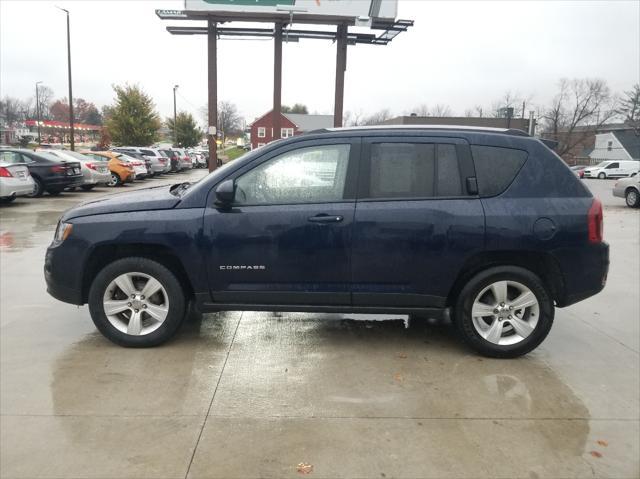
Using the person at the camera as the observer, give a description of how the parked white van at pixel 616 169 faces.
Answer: facing the viewer and to the left of the viewer

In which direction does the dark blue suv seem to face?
to the viewer's left

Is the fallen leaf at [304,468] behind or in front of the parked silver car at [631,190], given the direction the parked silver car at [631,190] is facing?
in front

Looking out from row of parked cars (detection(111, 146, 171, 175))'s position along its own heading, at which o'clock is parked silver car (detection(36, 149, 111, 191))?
The parked silver car is roughly at 8 o'clock from the row of parked cars.

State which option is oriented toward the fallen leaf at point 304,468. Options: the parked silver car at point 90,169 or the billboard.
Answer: the billboard

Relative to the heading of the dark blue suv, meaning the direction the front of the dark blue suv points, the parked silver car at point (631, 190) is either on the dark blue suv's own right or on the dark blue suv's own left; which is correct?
on the dark blue suv's own right

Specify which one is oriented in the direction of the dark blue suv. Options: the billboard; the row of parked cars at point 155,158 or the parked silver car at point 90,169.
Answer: the billboard

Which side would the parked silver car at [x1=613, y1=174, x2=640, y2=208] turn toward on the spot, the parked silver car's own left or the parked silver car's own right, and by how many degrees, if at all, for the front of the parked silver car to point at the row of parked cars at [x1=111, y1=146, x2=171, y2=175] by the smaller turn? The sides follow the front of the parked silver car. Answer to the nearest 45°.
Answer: approximately 45° to the parked silver car's own right

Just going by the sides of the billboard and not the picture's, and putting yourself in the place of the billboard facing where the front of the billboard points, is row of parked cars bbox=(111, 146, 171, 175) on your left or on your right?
on your right

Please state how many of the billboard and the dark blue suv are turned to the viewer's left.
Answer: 1

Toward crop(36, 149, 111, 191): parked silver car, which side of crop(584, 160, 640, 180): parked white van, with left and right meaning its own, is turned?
front

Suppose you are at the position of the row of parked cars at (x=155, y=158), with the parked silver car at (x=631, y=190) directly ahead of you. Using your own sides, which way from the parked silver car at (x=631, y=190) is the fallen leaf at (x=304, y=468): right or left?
right

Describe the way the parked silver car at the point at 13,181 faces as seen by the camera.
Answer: facing away from the viewer and to the left of the viewer

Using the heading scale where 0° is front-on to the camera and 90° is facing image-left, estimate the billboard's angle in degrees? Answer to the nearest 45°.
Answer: approximately 0°
